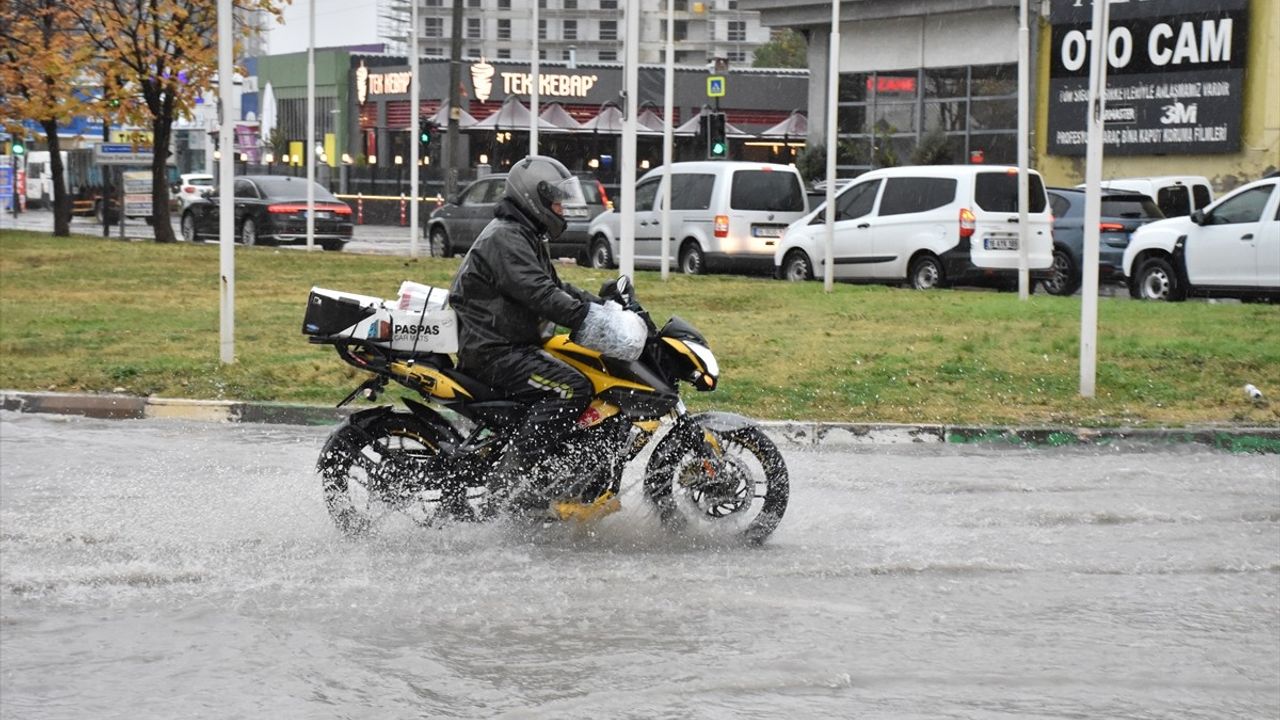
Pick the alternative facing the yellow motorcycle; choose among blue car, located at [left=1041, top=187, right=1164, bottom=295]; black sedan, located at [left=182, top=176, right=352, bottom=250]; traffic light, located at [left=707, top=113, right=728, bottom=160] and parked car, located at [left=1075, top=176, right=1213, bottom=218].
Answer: the traffic light

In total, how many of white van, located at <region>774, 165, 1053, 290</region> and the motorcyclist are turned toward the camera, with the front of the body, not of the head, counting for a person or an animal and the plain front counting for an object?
0

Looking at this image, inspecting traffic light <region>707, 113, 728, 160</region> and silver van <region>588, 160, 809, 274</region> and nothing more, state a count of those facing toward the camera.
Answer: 1

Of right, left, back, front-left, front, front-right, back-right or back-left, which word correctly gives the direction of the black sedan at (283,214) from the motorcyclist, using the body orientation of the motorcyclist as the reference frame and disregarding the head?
left

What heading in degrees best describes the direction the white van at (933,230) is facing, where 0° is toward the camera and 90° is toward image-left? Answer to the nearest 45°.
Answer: approximately 135°

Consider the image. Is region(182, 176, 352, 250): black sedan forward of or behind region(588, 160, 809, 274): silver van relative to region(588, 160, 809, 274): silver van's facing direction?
forward

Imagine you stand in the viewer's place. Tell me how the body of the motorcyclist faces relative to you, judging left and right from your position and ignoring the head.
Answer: facing to the right of the viewer

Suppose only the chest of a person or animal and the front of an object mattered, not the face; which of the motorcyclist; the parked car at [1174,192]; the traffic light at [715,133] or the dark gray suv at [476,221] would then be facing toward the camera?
the traffic light

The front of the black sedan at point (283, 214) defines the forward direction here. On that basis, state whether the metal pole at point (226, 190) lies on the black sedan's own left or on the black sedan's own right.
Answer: on the black sedan's own left

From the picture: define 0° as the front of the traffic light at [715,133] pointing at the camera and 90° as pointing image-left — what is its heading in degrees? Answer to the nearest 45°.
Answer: approximately 0°

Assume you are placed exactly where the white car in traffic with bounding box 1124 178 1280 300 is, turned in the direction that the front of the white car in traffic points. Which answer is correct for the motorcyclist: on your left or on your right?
on your left

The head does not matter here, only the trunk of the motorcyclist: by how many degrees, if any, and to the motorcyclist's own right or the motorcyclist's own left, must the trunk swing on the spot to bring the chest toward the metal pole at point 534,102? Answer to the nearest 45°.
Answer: approximately 90° to the motorcyclist's own left

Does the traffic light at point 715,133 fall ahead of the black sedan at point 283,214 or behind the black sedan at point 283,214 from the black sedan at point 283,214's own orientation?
behind

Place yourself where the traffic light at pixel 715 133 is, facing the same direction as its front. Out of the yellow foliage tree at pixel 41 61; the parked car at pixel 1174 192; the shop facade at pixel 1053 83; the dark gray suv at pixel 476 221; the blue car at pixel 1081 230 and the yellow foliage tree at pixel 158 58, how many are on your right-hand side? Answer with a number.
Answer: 3

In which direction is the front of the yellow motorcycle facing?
to the viewer's right

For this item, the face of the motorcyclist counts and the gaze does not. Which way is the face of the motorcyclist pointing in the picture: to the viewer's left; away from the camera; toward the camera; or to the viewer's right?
to the viewer's right
